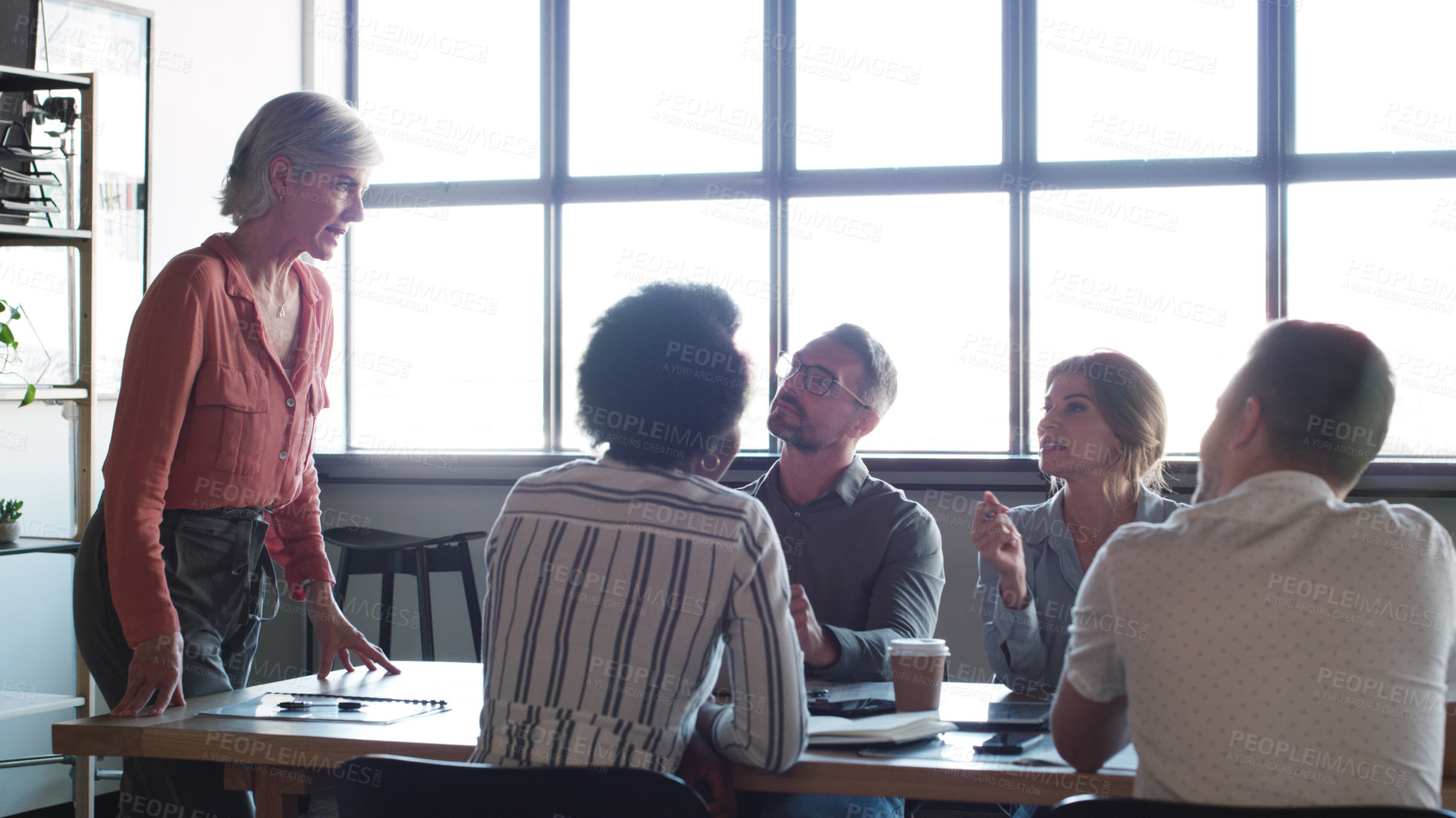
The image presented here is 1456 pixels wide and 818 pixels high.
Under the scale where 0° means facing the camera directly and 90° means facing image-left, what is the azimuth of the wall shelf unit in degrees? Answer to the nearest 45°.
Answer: approximately 315°

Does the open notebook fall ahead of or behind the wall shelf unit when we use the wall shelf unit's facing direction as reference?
ahead

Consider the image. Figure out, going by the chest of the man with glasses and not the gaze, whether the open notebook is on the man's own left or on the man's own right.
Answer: on the man's own left

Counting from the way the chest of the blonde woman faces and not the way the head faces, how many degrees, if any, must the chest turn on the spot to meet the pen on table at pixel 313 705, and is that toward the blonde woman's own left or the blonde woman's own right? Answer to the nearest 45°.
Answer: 0° — they already face it

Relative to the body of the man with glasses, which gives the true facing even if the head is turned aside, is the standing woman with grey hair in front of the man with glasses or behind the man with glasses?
in front

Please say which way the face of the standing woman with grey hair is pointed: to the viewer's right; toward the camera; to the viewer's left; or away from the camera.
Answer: to the viewer's right

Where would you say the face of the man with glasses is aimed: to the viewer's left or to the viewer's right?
to the viewer's left
